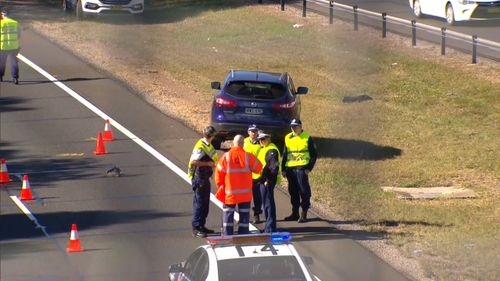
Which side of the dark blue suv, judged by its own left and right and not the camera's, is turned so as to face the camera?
back

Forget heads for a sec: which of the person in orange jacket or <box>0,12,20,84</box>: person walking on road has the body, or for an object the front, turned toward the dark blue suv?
the person in orange jacket

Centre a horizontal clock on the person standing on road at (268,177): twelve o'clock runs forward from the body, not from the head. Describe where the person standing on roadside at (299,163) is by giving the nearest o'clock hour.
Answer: The person standing on roadside is roughly at 4 o'clock from the person standing on road.

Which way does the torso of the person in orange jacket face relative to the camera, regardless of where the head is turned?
away from the camera

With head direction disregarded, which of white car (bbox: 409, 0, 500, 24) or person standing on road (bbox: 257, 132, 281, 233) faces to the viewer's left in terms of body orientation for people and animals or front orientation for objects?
the person standing on road

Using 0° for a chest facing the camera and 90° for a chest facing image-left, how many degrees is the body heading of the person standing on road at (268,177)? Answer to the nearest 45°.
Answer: approximately 90°

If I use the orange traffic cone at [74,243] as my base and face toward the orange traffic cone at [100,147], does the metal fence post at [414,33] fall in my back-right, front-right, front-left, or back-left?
front-right

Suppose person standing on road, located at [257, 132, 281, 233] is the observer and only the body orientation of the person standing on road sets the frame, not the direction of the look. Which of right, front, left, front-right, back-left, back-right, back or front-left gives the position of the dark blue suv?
right
